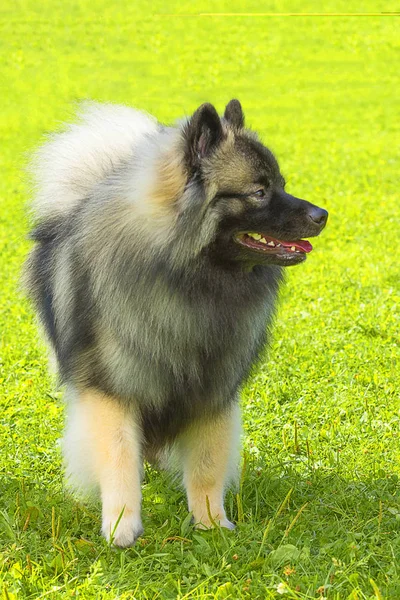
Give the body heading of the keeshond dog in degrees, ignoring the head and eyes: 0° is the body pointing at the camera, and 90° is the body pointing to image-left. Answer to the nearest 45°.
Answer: approximately 315°
